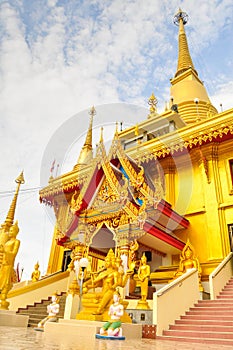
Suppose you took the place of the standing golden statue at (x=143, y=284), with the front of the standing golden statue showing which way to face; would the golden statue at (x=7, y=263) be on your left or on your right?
on your right

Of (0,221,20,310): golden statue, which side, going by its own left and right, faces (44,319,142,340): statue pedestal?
left

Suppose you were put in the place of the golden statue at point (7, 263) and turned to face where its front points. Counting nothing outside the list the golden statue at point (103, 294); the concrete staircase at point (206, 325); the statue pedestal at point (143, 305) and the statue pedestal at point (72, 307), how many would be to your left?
4

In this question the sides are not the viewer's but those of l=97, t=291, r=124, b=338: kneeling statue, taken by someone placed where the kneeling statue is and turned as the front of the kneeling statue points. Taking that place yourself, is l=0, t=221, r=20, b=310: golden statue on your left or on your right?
on your right

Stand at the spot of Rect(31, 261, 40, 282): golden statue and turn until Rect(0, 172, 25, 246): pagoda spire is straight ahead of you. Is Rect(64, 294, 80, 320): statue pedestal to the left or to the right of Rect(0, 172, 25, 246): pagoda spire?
left

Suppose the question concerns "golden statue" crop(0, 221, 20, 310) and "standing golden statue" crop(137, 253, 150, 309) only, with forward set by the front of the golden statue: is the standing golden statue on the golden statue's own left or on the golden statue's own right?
on the golden statue's own left

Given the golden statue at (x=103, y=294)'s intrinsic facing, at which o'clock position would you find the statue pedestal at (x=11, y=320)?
The statue pedestal is roughly at 3 o'clock from the golden statue.
